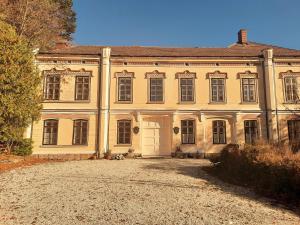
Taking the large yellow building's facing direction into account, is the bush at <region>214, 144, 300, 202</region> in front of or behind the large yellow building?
in front

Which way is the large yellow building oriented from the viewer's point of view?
toward the camera

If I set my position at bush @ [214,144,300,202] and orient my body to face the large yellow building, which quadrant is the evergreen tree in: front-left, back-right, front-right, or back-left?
front-left

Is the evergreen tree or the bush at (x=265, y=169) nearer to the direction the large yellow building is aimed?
the bush

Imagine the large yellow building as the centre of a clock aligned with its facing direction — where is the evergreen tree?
The evergreen tree is roughly at 2 o'clock from the large yellow building.

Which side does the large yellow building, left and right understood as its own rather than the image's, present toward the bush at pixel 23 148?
right
